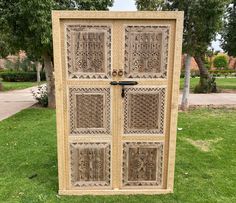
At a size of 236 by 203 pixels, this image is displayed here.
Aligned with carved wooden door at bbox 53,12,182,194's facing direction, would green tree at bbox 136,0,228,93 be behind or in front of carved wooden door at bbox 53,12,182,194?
behind

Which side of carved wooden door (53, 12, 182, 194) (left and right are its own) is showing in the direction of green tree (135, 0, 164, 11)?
back

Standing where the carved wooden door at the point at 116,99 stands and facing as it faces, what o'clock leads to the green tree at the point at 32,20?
The green tree is roughly at 5 o'clock from the carved wooden door.

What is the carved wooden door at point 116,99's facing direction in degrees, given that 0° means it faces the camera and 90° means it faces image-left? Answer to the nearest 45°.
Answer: approximately 0°
